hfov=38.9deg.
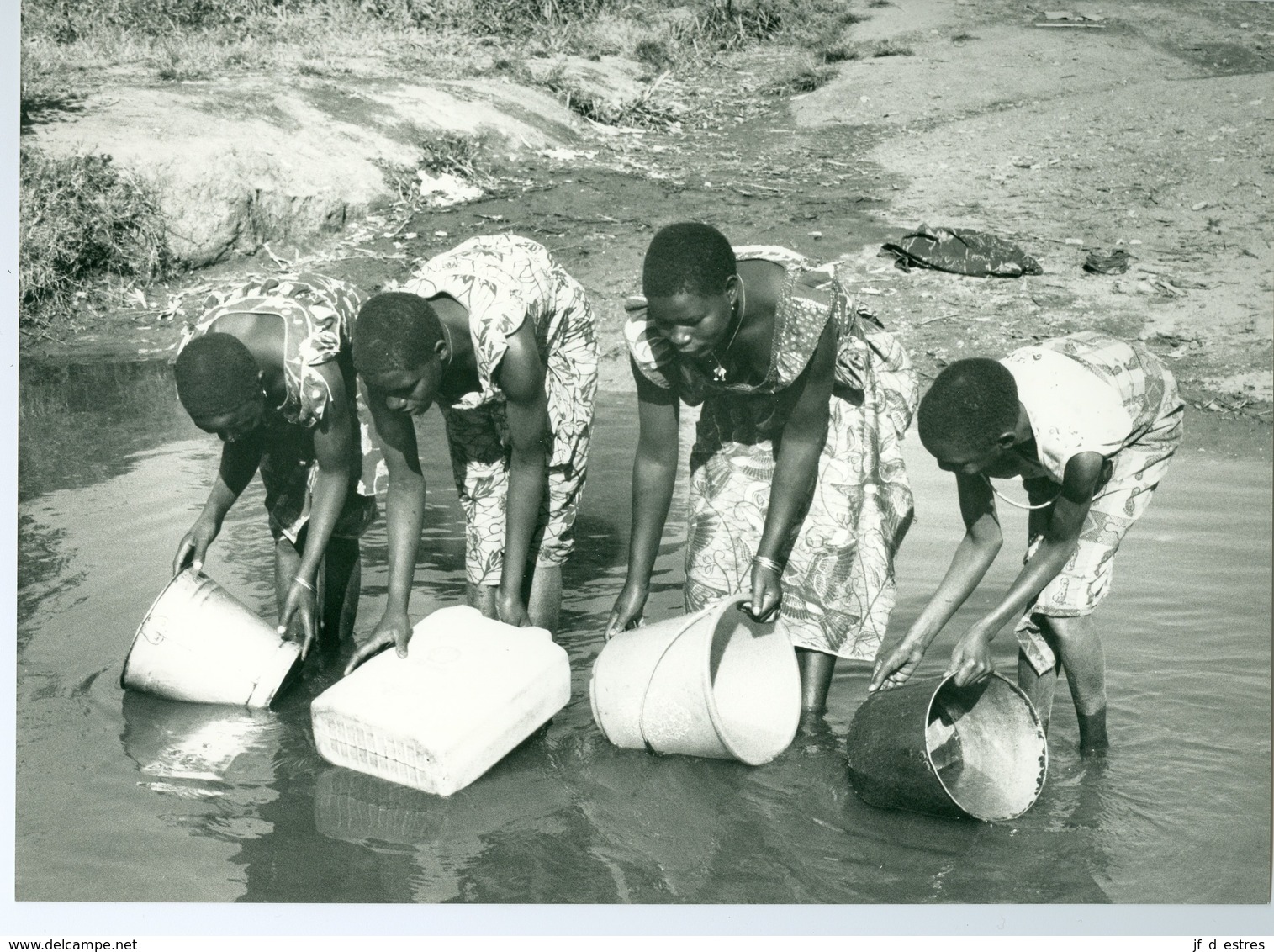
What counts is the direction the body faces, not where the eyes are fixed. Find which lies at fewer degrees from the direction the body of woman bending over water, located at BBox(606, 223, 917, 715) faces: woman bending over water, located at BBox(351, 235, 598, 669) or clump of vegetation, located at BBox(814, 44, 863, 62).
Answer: the woman bending over water

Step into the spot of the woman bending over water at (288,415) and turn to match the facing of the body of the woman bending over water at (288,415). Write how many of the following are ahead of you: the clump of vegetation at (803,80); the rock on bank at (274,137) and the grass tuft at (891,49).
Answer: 0

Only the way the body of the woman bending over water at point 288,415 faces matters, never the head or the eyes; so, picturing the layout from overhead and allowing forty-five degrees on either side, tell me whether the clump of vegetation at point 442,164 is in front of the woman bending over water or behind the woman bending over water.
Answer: behind

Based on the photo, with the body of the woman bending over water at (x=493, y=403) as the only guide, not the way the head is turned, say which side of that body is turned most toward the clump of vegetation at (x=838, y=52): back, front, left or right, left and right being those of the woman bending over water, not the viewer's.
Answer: back

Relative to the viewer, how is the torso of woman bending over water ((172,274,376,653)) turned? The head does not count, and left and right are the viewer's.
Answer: facing the viewer and to the left of the viewer

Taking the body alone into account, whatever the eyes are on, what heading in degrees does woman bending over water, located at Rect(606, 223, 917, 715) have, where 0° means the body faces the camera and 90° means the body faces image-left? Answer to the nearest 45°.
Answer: approximately 45°

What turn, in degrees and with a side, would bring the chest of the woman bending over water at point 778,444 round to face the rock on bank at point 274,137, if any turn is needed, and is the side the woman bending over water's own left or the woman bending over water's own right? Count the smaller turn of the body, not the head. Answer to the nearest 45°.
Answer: approximately 90° to the woman bending over water's own right

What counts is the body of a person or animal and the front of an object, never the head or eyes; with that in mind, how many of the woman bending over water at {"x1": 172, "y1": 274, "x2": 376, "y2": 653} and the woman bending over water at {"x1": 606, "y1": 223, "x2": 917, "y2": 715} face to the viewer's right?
0

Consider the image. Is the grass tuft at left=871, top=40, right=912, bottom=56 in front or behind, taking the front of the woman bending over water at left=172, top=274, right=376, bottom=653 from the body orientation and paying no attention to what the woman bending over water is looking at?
behind

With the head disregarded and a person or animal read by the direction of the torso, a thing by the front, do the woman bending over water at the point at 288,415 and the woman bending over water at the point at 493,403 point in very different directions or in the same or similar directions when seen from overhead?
same or similar directions

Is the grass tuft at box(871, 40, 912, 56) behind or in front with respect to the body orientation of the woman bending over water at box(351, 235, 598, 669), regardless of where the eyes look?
behind

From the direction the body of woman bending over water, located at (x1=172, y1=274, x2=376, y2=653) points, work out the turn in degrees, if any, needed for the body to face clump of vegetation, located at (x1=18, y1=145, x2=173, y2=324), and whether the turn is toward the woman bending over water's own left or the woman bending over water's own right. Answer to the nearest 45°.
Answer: approximately 135° to the woman bending over water's own right

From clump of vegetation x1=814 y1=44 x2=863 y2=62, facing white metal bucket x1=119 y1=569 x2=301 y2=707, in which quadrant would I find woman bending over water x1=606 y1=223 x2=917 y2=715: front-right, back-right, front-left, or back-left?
front-left

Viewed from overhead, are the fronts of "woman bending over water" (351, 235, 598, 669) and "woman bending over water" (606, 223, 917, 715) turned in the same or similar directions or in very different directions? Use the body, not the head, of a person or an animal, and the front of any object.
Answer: same or similar directions

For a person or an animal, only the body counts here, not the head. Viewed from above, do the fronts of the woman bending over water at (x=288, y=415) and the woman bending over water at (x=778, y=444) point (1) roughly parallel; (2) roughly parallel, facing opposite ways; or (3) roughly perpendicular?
roughly parallel

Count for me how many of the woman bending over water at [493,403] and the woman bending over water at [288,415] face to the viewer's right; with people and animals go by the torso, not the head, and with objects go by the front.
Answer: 0
